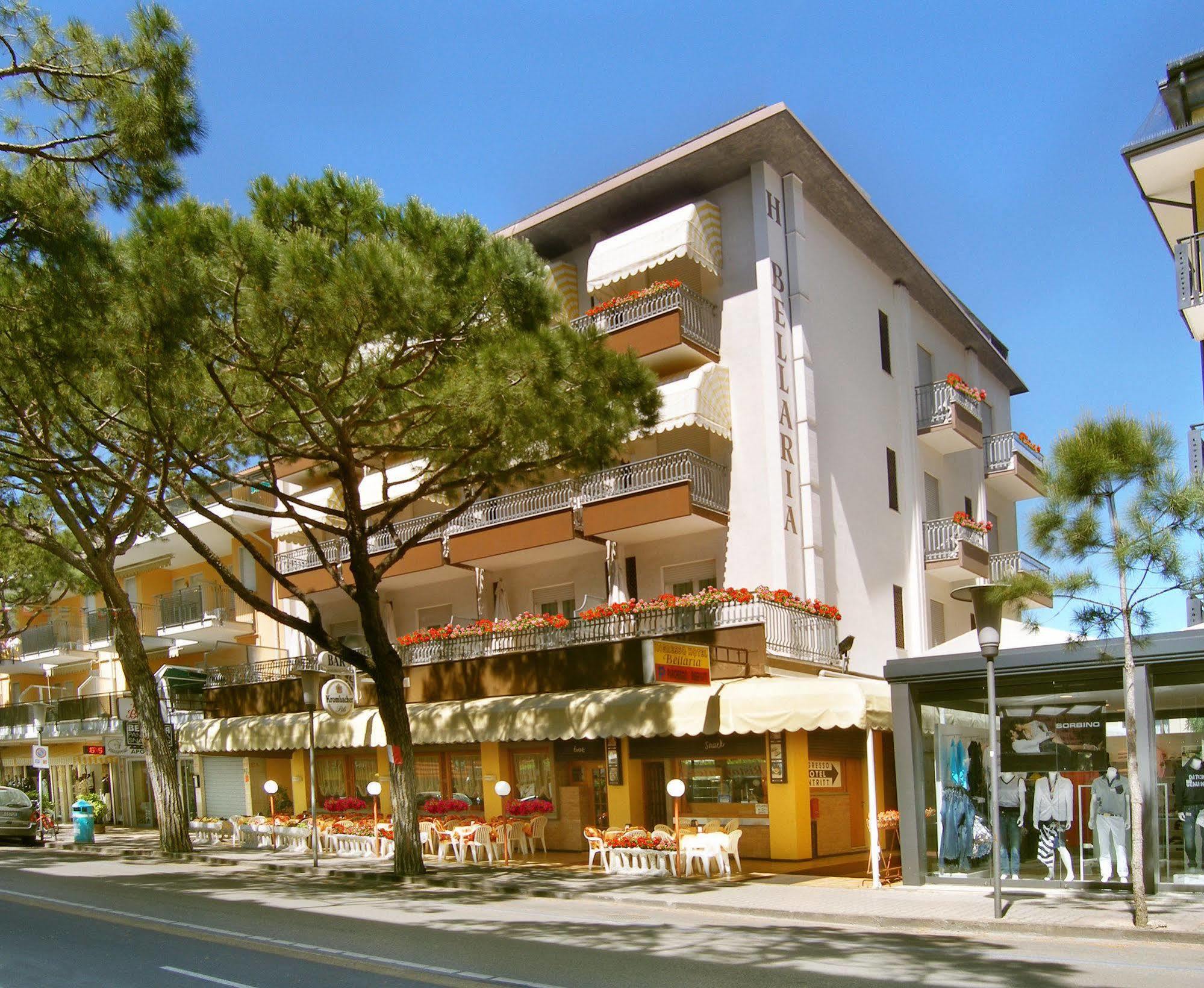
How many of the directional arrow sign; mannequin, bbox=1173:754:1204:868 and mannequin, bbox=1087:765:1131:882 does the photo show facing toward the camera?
3

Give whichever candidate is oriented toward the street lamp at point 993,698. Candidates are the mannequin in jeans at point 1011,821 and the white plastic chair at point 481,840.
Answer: the mannequin in jeans

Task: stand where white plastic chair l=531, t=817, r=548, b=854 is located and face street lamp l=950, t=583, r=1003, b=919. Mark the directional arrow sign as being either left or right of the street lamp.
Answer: left

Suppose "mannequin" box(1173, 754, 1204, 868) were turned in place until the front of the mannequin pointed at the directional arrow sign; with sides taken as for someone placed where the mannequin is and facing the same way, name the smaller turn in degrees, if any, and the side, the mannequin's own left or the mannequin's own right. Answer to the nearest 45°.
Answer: approximately 135° to the mannequin's own right

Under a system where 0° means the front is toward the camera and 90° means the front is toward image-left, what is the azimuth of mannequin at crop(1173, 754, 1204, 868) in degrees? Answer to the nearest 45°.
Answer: approximately 0°

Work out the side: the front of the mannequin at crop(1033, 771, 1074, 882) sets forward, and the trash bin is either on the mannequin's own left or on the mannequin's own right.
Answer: on the mannequin's own right

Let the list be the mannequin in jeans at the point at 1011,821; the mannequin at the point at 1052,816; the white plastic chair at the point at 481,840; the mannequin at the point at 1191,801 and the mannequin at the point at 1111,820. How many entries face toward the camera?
4
